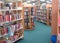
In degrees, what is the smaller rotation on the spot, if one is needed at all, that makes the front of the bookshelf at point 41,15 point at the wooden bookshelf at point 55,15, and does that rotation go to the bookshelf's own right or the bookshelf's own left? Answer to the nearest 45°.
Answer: approximately 45° to the bookshelf's own left

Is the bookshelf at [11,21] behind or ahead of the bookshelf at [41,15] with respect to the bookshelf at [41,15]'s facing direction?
ahead

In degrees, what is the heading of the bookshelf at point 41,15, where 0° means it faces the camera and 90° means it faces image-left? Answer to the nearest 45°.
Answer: approximately 45°
